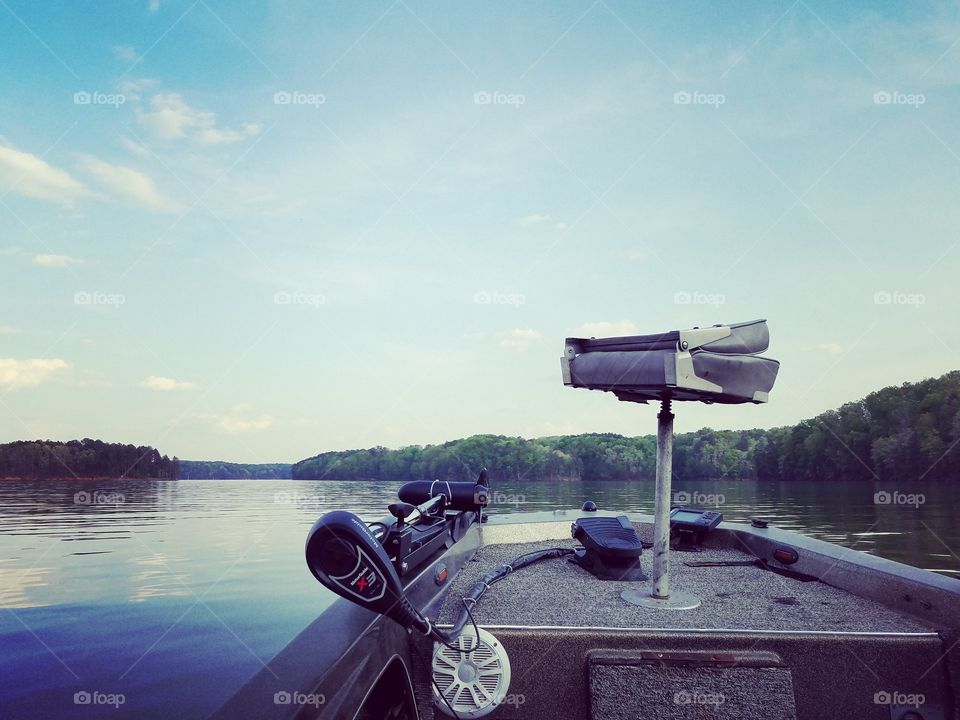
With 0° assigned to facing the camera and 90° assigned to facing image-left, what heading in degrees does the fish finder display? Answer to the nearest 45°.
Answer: approximately 45°
